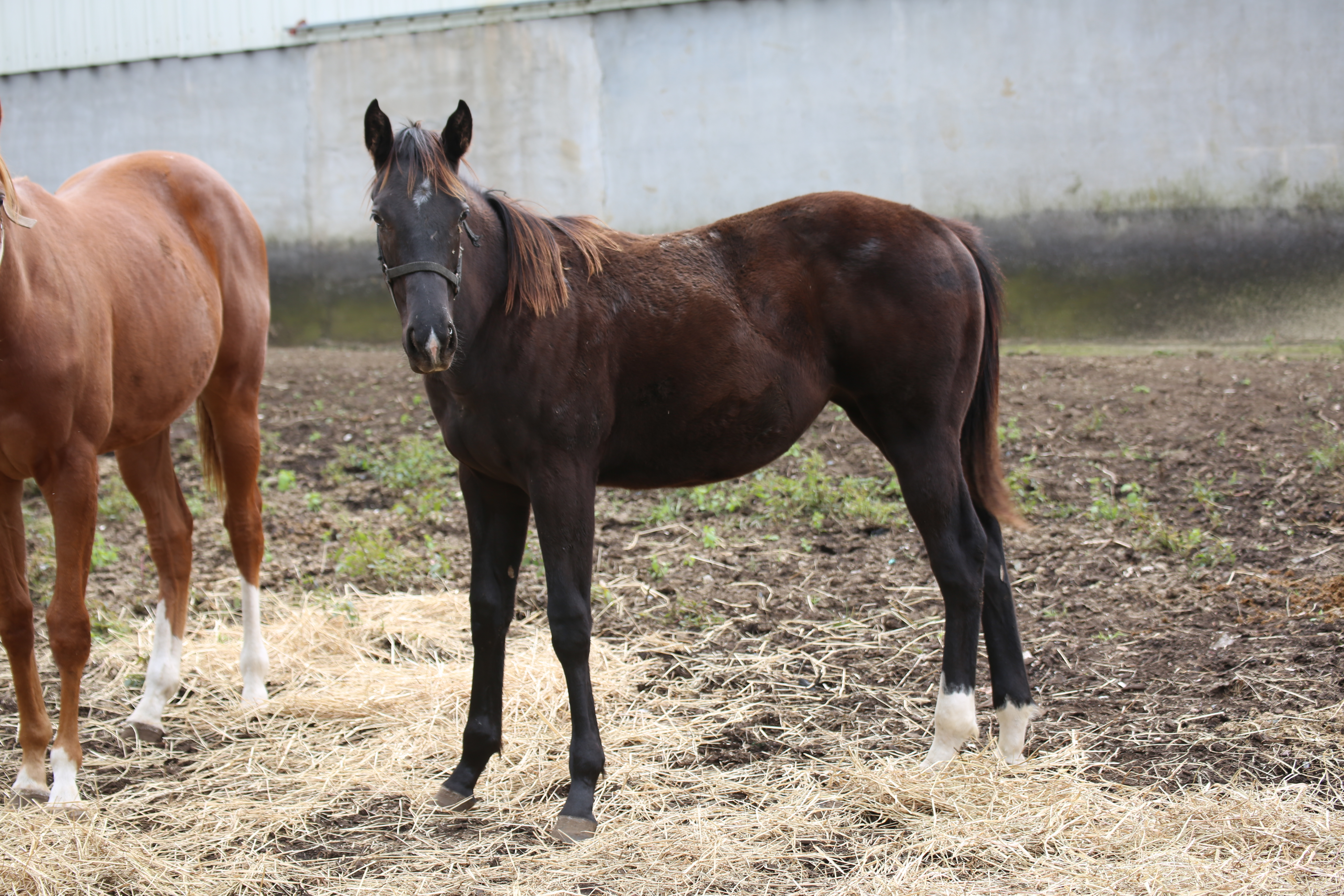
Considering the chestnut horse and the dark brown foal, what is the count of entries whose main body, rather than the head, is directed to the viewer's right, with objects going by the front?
0

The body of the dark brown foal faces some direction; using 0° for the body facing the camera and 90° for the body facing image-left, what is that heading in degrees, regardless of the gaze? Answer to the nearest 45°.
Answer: approximately 45°

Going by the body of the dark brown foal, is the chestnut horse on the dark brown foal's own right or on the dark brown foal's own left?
on the dark brown foal's own right

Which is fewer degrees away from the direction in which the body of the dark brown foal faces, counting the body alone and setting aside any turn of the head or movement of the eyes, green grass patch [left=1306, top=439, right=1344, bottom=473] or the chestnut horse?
the chestnut horse

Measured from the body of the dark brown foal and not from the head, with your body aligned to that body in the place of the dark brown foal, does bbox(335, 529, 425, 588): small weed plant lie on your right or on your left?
on your right

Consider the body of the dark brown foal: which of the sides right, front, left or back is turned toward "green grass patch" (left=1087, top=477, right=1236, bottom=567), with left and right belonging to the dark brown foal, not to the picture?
back
